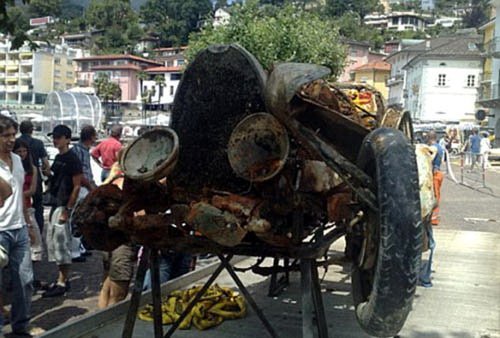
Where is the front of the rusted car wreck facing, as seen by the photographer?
facing the viewer

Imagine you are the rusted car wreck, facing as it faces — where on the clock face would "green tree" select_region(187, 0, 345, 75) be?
The green tree is roughly at 6 o'clock from the rusted car wreck.

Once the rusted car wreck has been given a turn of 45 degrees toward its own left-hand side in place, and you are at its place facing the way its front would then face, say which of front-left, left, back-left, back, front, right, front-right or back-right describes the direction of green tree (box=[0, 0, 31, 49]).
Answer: back

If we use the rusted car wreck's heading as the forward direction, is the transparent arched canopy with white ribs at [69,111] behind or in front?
behind
